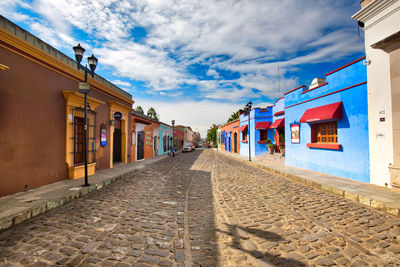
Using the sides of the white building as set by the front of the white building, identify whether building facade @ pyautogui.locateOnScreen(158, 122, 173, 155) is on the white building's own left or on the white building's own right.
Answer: on the white building's own right

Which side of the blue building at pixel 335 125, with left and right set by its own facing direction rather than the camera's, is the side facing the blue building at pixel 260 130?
right

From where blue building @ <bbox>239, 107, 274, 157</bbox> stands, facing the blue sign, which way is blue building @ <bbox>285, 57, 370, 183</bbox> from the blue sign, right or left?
left

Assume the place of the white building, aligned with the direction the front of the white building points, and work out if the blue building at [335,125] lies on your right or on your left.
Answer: on your right

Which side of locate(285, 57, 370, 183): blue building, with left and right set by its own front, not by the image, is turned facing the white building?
left

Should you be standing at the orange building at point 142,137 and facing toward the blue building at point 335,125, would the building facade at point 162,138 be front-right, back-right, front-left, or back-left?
back-left

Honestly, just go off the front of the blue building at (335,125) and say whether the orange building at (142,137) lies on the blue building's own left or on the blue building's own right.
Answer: on the blue building's own right

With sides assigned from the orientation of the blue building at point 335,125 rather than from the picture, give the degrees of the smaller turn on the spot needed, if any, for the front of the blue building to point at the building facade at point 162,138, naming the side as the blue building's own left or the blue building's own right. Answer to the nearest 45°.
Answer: approximately 90° to the blue building's own right

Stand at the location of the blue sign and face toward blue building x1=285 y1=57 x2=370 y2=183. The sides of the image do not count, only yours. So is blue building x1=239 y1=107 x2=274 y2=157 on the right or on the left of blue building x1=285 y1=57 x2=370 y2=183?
left

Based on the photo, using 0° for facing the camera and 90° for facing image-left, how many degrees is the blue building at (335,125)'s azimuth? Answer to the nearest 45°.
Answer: approximately 45°
